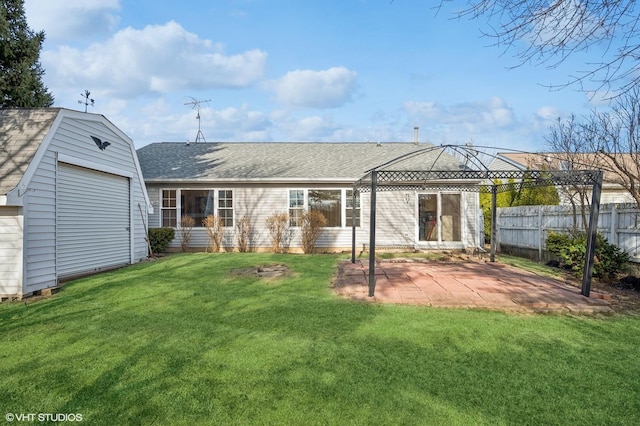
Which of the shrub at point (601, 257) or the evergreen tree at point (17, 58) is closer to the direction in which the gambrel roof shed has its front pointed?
the shrub

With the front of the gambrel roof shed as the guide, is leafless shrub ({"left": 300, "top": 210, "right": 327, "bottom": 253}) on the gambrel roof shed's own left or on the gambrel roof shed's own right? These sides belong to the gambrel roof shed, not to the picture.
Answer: on the gambrel roof shed's own left

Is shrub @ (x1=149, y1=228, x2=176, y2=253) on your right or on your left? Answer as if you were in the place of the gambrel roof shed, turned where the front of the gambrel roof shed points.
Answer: on your left

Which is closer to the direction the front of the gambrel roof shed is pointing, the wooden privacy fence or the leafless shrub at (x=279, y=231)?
the wooden privacy fence

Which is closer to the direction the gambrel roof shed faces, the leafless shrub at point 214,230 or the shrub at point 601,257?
the shrub

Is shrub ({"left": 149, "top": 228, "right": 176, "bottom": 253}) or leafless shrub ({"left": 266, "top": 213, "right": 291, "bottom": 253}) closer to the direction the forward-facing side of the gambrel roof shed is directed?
the leafless shrub

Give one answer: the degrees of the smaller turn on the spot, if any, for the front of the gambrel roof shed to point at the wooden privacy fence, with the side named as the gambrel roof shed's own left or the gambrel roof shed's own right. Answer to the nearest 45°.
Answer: approximately 45° to the gambrel roof shed's own left

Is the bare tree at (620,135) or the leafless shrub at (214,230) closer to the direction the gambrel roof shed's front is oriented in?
the bare tree

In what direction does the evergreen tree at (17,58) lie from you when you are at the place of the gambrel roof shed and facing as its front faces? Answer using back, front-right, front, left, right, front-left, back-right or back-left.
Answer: back-left

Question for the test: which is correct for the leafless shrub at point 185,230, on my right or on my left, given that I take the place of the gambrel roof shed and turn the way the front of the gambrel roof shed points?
on my left

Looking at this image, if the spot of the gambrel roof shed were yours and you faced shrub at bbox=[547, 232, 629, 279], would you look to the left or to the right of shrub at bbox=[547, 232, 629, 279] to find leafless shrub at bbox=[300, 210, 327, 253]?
left

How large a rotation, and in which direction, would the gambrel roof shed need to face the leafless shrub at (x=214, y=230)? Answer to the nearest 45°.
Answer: approximately 90° to its left

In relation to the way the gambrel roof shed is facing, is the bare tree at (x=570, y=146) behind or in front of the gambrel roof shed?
in front

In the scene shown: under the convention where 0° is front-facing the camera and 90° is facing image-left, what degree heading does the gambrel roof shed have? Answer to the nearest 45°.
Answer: approximately 315°

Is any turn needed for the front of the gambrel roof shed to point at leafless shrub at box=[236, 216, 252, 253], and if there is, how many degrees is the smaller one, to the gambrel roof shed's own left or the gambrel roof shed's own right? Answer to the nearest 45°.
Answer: approximately 90° to the gambrel roof shed's own left

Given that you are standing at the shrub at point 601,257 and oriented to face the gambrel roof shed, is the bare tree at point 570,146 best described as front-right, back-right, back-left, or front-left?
back-right
